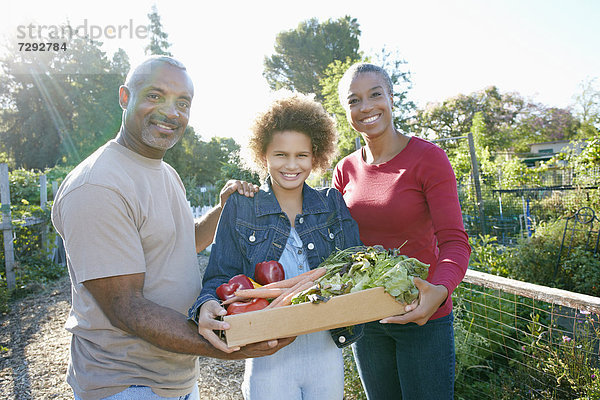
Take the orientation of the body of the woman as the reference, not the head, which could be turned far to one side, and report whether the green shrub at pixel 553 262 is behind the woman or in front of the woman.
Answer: behind

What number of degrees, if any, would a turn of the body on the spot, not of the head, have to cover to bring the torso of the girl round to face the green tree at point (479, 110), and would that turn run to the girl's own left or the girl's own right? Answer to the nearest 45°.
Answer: approximately 135° to the girl's own left

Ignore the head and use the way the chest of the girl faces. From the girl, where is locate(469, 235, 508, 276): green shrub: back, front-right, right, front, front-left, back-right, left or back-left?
back-left

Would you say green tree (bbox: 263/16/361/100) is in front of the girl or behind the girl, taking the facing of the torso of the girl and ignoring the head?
behind

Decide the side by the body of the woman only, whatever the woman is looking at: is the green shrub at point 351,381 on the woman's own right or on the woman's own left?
on the woman's own right

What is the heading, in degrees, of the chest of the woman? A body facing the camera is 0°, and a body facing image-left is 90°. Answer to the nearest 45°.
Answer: approximately 45°

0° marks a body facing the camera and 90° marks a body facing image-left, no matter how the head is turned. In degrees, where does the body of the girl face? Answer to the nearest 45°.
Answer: approximately 0°
